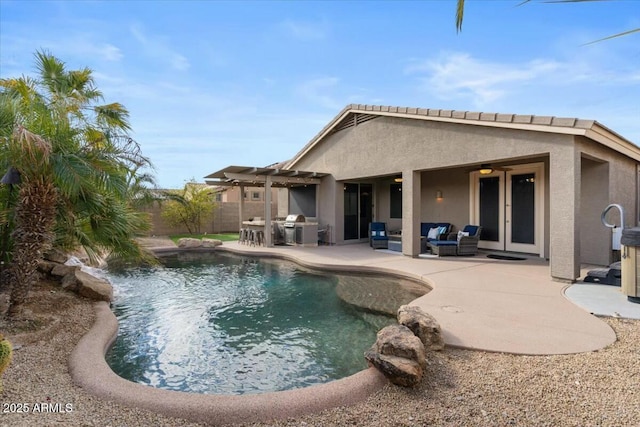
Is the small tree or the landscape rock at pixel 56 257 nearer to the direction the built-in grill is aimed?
the landscape rock

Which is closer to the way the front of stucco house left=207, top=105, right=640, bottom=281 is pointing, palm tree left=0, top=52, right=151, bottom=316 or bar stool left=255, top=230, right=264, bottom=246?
the palm tree

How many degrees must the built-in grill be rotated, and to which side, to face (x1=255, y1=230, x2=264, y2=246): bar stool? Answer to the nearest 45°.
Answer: approximately 45° to its right

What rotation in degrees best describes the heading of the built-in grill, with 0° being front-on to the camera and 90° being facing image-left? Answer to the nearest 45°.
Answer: approximately 45°

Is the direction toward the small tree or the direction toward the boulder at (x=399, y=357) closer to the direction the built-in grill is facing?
the boulder

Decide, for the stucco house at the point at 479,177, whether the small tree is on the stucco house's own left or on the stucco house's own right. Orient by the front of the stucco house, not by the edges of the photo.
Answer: on the stucco house's own right

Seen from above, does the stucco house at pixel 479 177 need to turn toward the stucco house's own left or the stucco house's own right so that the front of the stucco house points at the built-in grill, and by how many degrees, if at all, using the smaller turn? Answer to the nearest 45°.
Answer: approximately 45° to the stucco house's own right

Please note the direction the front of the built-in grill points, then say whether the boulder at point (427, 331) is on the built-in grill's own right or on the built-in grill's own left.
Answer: on the built-in grill's own left

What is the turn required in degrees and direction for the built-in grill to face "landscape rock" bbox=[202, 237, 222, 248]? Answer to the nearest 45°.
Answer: approximately 45° to its right

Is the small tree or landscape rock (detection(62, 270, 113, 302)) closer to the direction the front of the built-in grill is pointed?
the landscape rock

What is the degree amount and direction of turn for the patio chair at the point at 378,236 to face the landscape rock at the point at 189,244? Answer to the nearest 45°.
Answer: approximately 90° to its right
